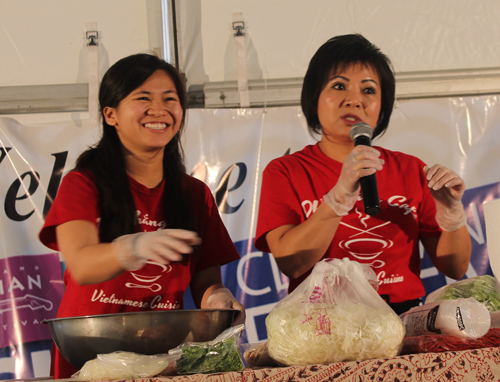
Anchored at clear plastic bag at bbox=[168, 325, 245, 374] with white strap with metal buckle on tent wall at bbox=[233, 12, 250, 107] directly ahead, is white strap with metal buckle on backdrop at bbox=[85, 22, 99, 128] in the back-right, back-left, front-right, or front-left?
front-left

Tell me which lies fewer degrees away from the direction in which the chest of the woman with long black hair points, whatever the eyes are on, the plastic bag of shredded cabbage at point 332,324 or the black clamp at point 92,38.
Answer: the plastic bag of shredded cabbage

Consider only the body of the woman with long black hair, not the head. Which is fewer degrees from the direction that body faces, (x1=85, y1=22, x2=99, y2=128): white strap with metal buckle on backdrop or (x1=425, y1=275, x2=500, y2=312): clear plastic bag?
the clear plastic bag

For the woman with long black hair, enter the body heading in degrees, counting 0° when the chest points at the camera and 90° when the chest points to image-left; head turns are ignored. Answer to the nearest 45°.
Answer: approximately 315°

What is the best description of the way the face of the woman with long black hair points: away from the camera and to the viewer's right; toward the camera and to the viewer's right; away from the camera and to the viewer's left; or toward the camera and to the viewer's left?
toward the camera and to the viewer's right

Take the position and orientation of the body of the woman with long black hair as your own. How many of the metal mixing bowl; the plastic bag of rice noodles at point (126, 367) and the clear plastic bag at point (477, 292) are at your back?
0

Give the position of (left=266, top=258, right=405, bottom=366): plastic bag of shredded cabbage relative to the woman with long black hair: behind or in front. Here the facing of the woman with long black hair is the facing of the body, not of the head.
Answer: in front

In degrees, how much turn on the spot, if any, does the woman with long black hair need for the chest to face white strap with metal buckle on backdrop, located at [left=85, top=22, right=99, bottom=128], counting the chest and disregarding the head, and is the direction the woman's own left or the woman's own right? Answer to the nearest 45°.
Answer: approximately 135° to the woman's own left

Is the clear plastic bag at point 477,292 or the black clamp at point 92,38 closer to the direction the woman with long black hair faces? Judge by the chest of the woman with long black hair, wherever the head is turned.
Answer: the clear plastic bag

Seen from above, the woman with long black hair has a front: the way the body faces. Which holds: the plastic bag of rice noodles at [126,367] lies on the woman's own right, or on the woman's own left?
on the woman's own right

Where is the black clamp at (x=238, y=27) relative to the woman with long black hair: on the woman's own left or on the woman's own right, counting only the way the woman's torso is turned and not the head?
on the woman's own left

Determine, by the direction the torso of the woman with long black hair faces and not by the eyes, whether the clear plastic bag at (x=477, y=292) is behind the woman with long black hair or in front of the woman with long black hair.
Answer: in front
